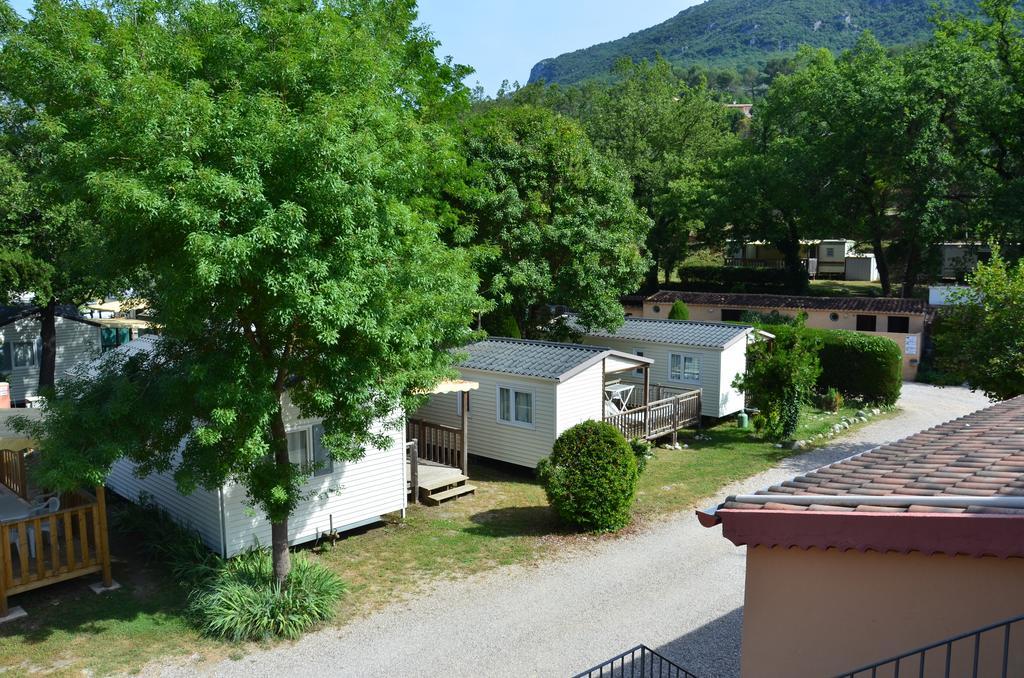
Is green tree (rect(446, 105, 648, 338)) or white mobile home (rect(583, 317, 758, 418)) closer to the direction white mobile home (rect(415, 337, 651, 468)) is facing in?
the white mobile home

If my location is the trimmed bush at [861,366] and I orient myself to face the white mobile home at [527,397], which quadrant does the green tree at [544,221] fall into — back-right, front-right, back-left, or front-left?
front-right

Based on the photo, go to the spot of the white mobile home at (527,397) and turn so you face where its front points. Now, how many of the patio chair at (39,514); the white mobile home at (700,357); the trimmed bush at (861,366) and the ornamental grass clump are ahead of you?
2

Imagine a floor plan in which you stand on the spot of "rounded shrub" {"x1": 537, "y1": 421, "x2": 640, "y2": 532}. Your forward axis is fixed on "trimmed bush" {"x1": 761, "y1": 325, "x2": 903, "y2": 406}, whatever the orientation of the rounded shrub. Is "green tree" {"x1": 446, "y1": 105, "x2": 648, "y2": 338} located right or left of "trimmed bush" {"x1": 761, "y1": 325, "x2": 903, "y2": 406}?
left
